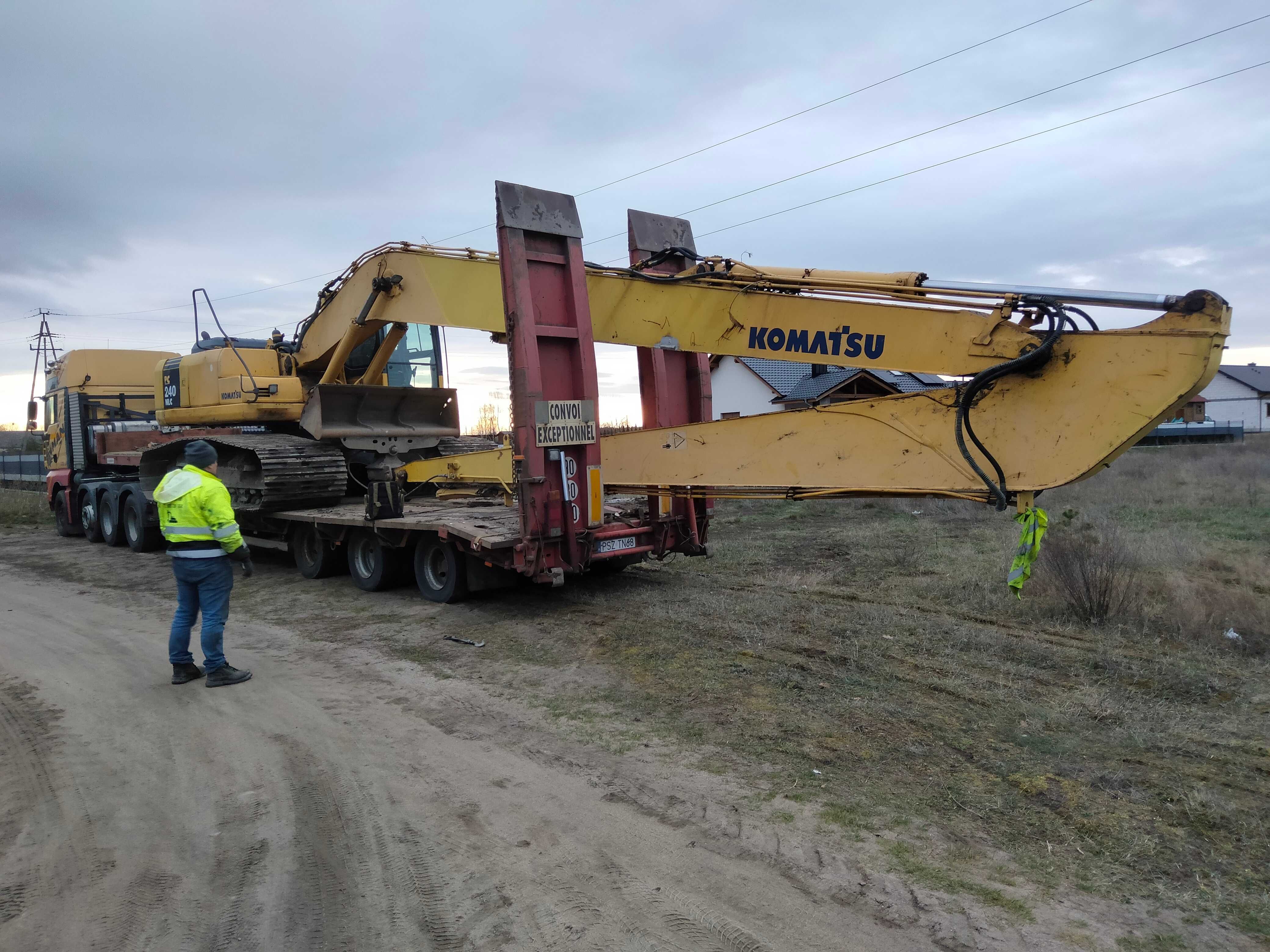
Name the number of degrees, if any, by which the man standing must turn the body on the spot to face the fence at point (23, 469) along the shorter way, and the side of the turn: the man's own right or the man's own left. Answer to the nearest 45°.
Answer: approximately 45° to the man's own left

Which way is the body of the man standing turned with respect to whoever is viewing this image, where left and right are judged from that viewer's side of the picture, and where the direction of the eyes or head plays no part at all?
facing away from the viewer and to the right of the viewer

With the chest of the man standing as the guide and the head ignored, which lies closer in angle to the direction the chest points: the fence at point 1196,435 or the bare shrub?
the fence

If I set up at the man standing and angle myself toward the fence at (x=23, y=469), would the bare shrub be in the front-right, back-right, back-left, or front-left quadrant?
back-right

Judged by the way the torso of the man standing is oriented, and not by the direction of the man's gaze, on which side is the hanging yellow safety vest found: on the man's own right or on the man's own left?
on the man's own right

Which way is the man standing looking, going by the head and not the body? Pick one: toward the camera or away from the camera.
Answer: away from the camera

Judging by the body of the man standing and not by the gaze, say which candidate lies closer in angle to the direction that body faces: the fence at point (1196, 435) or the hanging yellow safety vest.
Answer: the fence

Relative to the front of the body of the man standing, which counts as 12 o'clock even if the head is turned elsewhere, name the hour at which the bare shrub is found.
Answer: The bare shrub is roughly at 2 o'clock from the man standing.

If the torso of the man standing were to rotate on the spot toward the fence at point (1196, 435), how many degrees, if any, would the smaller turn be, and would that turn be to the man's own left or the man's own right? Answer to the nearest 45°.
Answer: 0° — they already face it
